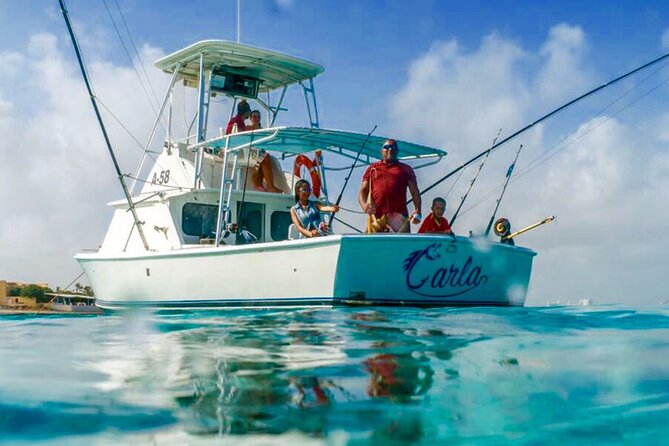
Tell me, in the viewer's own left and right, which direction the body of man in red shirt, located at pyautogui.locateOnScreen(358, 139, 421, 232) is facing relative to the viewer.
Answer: facing the viewer

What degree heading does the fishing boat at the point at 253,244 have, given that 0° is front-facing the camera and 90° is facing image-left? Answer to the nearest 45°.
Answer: approximately 135°

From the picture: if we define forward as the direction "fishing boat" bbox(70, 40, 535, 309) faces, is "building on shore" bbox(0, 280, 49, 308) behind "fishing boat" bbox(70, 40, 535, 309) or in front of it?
in front

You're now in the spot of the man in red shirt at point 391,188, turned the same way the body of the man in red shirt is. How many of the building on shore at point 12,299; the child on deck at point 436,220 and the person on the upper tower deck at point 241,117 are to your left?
1

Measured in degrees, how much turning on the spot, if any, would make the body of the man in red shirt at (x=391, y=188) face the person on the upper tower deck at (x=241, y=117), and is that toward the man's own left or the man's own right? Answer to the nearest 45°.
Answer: approximately 135° to the man's own right

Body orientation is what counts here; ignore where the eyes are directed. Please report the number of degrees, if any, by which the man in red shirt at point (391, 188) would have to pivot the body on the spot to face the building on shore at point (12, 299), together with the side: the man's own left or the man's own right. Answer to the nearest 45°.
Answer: approximately 135° to the man's own right
